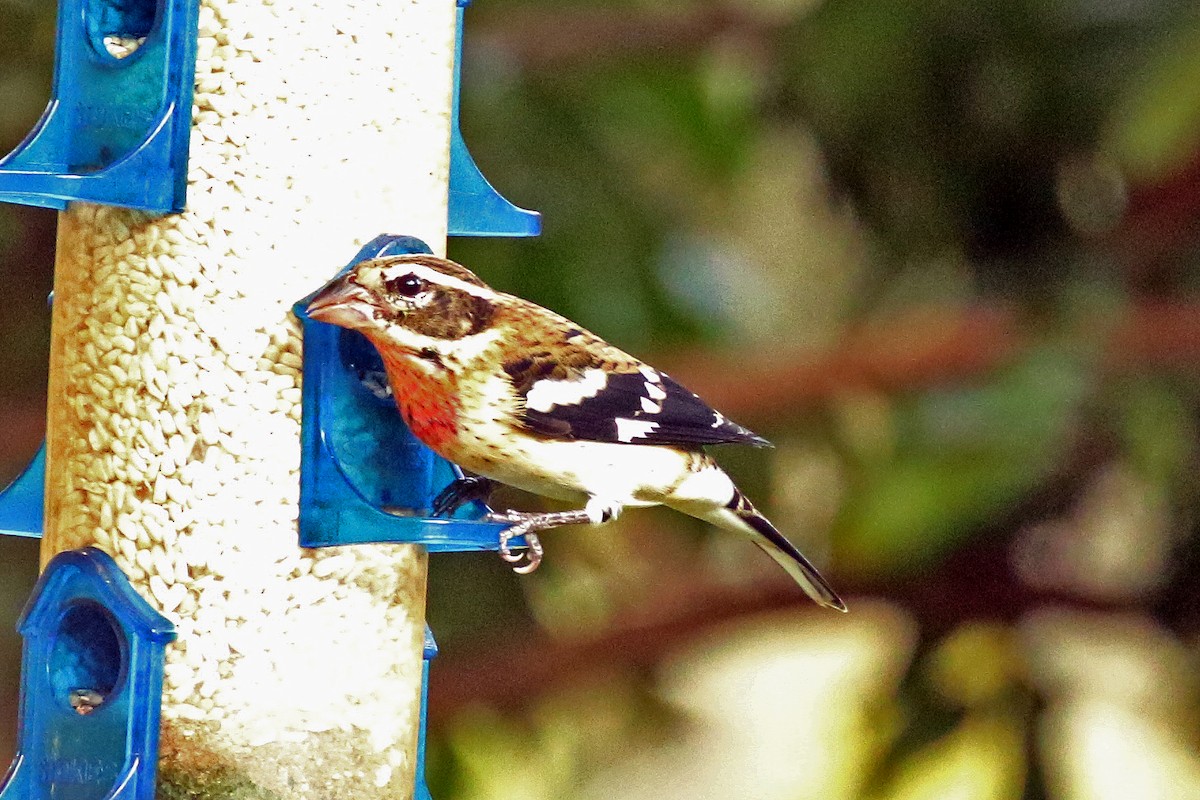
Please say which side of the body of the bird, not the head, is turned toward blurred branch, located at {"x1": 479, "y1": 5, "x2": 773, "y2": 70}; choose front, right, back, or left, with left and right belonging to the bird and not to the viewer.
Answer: right

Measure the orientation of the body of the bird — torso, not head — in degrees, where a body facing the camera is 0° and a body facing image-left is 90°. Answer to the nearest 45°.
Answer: approximately 90°

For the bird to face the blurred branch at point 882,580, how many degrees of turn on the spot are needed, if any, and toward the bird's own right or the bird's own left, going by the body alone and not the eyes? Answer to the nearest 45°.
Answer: approximately 135° to the bird's own right

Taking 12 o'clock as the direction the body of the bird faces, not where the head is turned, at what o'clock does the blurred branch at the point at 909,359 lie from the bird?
The blurred branch is roughly at 4 o'clock from the bird.

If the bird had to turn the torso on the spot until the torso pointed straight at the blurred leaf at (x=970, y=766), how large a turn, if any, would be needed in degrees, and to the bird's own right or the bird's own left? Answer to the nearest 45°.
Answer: approximately 135° to the bird's own right
